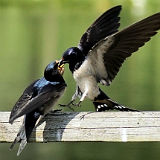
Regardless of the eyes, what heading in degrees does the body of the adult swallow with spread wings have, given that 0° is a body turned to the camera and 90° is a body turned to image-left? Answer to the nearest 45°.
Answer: approximately 90°

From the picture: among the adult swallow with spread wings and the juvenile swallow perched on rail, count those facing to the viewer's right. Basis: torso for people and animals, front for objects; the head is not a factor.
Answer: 1

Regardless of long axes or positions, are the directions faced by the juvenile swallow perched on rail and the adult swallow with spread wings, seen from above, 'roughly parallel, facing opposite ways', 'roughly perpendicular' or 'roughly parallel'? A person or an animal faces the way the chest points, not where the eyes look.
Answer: roughly parallel, facing opposite ways

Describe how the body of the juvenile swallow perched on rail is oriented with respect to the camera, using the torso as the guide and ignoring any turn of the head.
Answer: to the viewer's right
